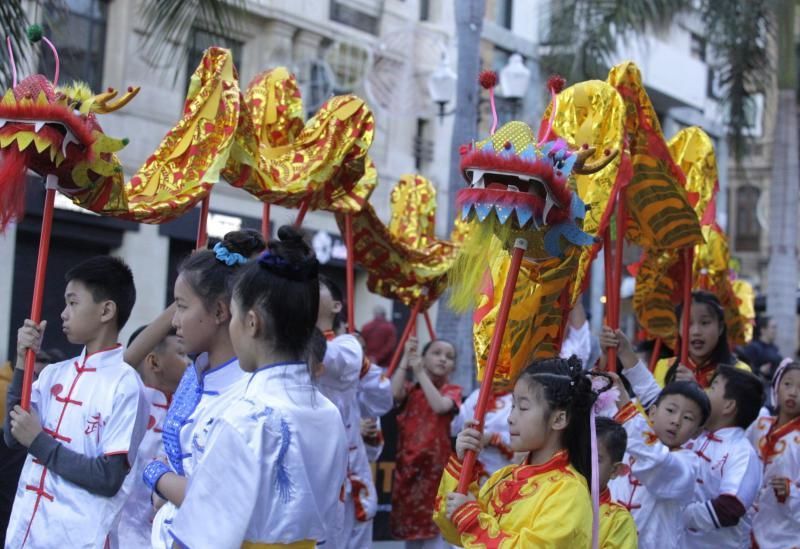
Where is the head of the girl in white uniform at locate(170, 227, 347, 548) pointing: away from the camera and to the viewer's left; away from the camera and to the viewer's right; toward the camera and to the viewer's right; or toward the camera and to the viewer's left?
away from the camera and to the viewer's left

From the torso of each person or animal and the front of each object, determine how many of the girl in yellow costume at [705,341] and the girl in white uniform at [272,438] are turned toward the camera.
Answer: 1

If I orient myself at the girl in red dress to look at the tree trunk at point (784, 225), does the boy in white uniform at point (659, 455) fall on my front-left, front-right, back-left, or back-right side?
back-right

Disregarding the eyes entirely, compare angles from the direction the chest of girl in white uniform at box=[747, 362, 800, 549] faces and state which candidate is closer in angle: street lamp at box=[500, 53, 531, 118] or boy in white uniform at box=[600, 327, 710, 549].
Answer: the boy in white uniform

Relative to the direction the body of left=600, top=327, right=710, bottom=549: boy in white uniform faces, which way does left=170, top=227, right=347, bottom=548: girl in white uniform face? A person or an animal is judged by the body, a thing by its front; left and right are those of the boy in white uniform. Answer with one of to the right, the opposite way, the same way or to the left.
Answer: to the right

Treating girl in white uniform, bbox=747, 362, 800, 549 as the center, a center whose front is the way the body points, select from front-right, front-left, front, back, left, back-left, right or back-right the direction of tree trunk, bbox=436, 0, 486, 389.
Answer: back-right

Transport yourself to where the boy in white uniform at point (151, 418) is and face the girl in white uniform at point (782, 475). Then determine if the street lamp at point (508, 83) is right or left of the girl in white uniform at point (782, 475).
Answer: left

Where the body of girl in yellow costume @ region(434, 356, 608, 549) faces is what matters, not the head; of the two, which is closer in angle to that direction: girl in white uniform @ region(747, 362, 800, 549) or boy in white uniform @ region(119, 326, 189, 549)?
the boy in white uniform

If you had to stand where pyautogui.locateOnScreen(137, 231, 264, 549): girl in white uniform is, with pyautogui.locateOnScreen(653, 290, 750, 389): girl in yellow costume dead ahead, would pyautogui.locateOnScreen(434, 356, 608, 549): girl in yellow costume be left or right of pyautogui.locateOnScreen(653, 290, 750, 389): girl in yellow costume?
right

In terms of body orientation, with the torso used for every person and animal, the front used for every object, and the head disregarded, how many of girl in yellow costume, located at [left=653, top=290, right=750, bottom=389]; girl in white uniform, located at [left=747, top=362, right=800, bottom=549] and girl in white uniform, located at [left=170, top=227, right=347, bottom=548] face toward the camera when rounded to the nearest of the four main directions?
2
